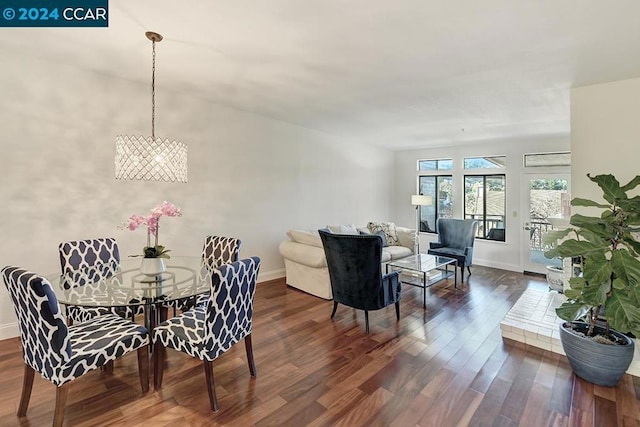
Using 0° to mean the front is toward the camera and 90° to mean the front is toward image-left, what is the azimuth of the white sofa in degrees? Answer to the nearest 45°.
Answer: approximately 315°

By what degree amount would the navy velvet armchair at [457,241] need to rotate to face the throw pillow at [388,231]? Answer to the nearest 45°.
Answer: approximately 45° to its right

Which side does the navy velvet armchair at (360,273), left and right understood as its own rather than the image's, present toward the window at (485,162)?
front

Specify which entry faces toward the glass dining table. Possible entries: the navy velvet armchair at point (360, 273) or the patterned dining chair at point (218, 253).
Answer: the patterned dining chair

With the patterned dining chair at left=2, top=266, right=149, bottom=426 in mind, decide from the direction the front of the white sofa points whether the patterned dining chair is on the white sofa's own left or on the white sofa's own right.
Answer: on the white sofa's own right

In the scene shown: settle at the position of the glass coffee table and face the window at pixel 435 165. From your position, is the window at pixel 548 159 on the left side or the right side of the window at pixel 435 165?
right

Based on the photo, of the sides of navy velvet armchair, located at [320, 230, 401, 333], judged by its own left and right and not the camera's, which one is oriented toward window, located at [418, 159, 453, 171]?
front

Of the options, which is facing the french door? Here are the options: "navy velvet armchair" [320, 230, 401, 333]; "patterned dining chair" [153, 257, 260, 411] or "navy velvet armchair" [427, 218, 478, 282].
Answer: "navy velvet armchair" [320, 230, 401, 333]

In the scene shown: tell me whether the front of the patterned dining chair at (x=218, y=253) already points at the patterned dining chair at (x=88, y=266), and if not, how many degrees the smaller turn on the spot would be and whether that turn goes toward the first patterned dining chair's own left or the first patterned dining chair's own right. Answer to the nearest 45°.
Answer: approximately 45° to the first patterned dining chair's own right

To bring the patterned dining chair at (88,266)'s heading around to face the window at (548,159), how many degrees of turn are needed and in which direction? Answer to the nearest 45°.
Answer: approximately 45° to its left

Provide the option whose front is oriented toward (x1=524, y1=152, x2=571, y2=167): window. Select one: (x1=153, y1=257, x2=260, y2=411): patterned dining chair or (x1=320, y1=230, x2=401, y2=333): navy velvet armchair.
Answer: the navy velvet armchair

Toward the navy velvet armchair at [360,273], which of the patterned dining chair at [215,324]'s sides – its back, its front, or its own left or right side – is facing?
right

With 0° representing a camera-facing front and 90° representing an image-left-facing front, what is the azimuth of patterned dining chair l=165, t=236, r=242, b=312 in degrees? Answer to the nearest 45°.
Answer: approximately 45°

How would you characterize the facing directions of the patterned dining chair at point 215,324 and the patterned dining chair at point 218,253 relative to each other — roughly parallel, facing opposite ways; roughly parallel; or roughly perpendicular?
roughly perpendicular
